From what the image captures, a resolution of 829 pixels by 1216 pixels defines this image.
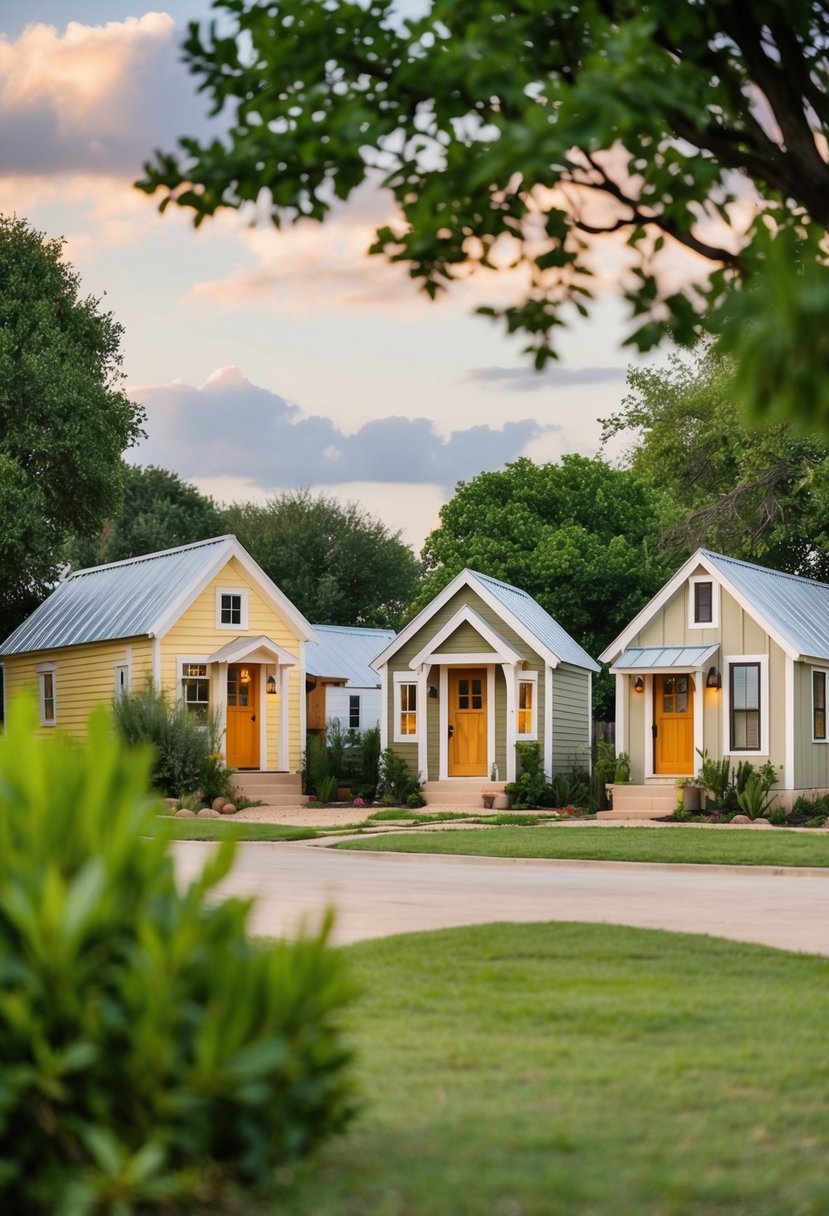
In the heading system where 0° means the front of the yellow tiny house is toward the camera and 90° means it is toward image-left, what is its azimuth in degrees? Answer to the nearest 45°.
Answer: approximately 315°

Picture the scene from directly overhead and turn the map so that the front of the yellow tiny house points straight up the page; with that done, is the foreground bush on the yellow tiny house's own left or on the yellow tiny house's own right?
on the yellow tiny house's own right

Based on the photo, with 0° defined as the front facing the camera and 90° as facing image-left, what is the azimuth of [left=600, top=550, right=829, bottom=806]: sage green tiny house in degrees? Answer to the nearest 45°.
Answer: approximately 45°

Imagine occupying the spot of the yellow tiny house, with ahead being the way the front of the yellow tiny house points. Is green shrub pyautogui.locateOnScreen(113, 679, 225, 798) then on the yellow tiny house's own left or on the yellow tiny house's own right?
on the yellow tiny house's own right

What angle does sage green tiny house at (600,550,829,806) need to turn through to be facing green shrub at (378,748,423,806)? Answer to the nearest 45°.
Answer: approximately 45° to its right

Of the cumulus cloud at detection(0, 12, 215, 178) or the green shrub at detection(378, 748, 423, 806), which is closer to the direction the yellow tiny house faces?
the green shrub
